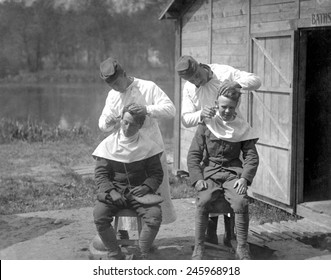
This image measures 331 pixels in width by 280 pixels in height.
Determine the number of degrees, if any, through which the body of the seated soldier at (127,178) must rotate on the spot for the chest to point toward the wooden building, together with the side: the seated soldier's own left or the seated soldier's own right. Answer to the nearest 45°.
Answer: approximately 135° to the seated soldier's own left

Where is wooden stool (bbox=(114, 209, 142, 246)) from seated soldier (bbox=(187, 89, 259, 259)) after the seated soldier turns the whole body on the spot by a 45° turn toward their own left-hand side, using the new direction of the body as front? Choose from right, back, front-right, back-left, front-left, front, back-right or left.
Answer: back-right

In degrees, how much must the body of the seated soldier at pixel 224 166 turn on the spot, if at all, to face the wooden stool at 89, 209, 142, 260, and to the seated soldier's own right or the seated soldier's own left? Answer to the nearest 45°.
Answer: approximately 90° to the seated soldier's own right

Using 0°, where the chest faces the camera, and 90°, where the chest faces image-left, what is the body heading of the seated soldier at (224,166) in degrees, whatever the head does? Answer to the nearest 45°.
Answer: approximately 0°

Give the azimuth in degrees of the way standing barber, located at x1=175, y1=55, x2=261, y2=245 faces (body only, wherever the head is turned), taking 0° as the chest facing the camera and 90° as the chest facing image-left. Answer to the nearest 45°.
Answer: approximately 0°

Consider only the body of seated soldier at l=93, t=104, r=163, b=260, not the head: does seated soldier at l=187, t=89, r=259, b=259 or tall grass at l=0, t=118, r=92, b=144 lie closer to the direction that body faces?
the seated soldier

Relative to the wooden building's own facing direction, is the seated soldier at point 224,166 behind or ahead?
ahead

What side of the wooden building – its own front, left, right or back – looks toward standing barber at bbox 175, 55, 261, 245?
front
